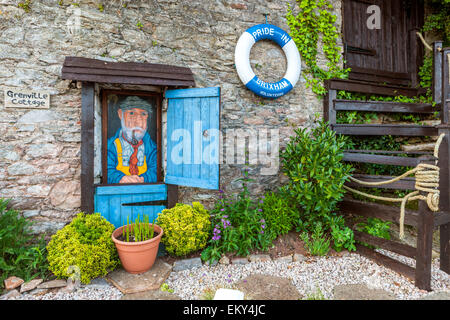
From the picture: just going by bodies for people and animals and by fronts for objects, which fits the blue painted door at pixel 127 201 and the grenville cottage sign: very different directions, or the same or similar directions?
same or similar directions

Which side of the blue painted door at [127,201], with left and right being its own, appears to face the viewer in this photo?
front

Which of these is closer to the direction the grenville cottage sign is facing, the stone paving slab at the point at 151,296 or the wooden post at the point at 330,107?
the stone paving slab

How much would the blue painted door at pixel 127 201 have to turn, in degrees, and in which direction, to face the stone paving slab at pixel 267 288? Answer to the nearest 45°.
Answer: approximately 45° to its left

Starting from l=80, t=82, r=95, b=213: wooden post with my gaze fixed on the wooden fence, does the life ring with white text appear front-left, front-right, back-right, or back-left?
front-left

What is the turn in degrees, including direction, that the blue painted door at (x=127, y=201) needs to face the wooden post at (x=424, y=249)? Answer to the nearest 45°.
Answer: approximately 45° to its left

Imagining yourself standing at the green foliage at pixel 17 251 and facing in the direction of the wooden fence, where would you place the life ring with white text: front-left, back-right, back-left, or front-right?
front-left

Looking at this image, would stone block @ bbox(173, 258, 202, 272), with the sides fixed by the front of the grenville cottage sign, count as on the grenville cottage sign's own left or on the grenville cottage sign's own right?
on the grenville cottage sign's own left

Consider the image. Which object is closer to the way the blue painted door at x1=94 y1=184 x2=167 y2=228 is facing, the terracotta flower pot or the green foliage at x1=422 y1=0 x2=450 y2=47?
the terracotta flower pot

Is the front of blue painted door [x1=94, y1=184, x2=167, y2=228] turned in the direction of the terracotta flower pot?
yes

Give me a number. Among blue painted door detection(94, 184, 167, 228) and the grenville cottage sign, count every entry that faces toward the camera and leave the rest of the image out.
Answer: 2

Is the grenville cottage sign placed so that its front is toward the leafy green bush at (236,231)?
no

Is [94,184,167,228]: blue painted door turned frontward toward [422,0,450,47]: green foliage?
no
